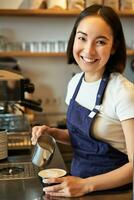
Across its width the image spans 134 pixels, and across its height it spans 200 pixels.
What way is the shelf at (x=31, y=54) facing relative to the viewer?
toward the camera

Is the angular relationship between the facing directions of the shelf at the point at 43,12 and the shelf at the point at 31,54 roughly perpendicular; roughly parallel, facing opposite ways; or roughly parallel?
roughly parallel

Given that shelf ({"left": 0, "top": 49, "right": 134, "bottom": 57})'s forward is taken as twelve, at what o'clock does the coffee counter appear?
The coffee counter is roughly at 12 o'clock from the shelf.

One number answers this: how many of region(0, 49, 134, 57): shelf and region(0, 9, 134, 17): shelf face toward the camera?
2

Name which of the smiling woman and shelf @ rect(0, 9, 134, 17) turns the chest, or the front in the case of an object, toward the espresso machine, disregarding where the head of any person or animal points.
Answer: the shelf

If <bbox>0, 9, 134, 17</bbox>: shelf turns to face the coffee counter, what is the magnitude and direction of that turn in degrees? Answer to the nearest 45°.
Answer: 0° — it already faces it
